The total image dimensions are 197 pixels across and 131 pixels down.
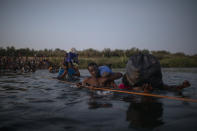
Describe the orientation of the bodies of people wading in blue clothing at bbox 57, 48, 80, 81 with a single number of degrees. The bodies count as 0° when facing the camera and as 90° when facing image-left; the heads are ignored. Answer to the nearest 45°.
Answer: approximately 45°
